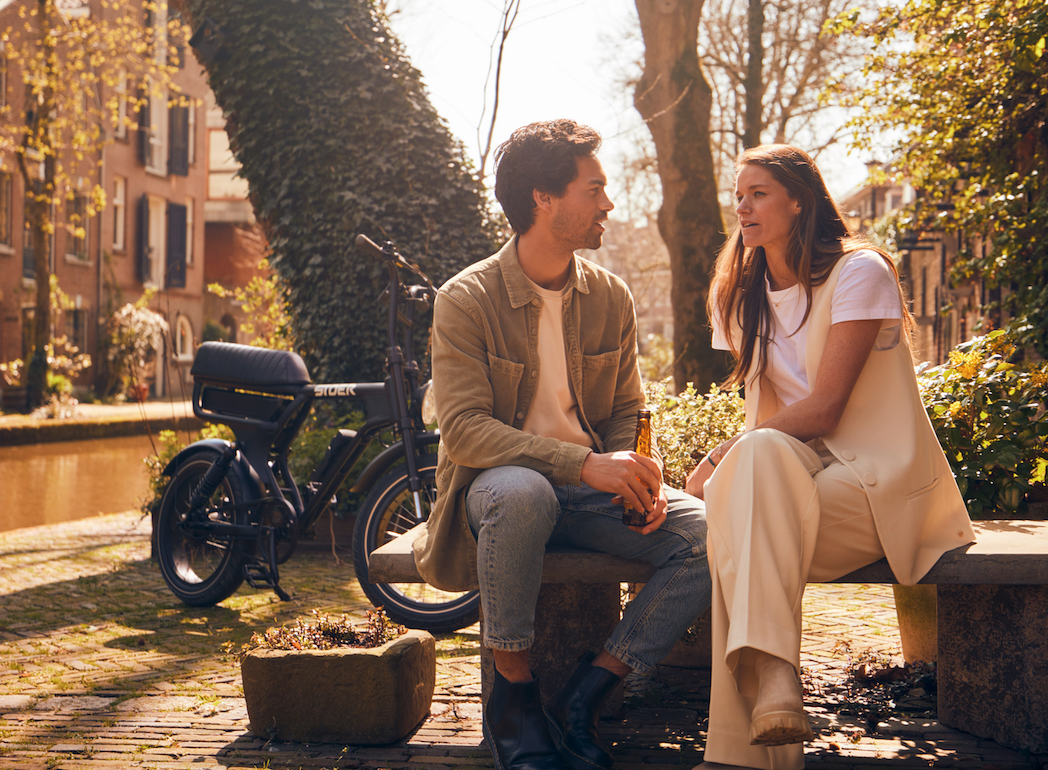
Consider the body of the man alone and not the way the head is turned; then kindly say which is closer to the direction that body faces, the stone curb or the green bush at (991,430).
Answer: the green bush

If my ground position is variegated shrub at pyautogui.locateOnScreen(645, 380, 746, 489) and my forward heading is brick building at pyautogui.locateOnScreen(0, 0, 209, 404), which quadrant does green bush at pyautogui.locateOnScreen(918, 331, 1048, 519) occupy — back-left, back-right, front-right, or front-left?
back-right

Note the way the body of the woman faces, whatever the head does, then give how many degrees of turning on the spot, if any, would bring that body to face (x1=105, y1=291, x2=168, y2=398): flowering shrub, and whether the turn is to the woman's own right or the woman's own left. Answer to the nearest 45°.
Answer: approximately 90° to the woman's own right

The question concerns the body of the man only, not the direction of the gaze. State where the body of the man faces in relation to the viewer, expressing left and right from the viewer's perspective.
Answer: facing the viewer and to the right of the viewer

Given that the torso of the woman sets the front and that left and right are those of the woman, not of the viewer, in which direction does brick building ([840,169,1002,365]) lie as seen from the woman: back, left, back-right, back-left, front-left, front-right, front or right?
back-right

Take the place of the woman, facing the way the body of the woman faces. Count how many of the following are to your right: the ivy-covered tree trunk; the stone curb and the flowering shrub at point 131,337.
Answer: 3

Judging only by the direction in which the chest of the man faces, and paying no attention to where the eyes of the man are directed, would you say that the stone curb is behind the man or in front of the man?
behind

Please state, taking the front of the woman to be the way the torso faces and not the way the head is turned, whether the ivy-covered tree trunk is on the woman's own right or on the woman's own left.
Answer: on the woman's own right

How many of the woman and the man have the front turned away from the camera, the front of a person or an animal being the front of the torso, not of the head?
0

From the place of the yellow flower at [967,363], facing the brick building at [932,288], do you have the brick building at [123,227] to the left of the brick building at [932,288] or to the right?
left

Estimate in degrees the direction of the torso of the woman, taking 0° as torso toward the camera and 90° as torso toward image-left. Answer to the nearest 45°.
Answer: approximately 45°

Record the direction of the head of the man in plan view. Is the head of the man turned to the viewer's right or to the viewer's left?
to the viewer's right

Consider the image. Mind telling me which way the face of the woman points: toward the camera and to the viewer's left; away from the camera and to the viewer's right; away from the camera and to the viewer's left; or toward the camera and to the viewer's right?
toward the camera and to the viewer's left

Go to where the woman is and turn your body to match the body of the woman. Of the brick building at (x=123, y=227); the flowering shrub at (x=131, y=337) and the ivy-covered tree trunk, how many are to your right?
3

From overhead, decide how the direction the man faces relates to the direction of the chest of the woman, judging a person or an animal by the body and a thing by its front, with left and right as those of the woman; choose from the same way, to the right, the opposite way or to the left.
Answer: to the left
